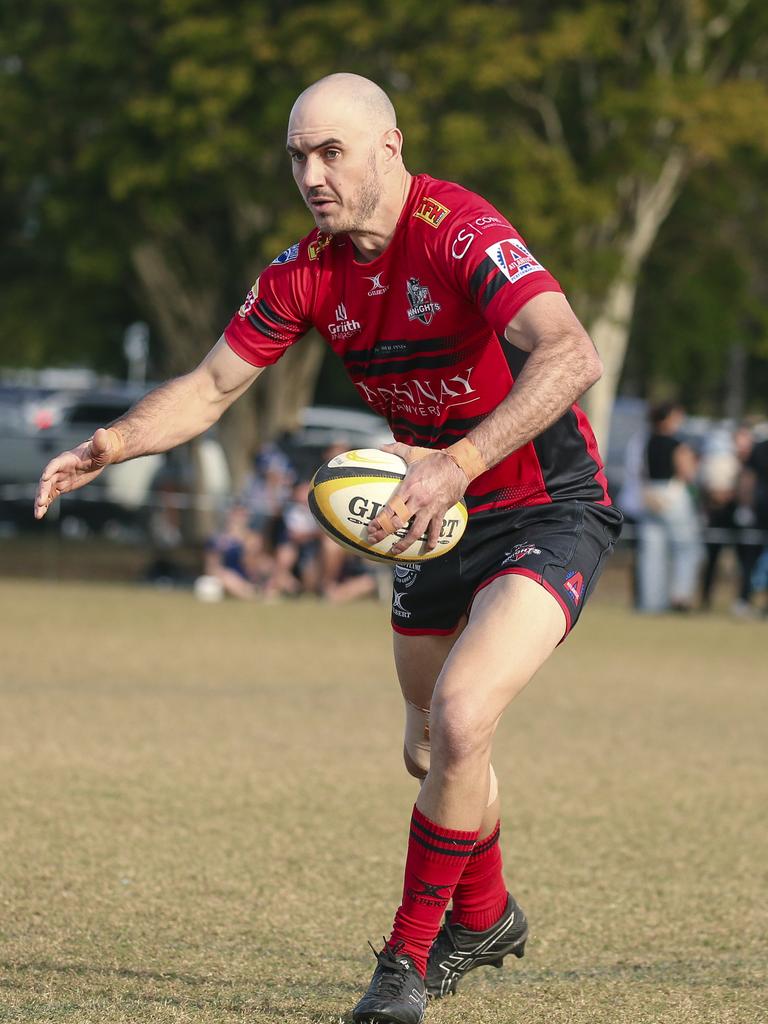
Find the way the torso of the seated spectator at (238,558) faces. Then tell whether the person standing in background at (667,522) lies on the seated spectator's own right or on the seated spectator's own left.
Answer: on the seated spectator's own left

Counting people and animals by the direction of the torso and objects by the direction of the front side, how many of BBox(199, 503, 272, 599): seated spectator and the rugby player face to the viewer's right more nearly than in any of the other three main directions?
0

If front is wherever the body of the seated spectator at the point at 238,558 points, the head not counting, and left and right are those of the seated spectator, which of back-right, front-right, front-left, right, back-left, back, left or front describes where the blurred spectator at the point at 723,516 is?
left

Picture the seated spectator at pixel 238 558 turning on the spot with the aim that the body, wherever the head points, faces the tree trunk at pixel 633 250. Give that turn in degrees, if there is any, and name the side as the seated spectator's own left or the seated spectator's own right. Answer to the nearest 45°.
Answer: approximately 135° to the seated spectator's own left

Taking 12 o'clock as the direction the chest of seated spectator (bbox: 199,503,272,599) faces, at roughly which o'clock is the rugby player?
The rugby player is roughly at 12 o'clock from the seated spectator.

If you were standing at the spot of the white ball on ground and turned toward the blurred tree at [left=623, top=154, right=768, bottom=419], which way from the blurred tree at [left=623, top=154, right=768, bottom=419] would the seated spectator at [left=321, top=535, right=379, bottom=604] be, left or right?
right

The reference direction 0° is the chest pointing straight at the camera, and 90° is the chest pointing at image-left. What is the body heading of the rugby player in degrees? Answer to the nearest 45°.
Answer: approximately 45°

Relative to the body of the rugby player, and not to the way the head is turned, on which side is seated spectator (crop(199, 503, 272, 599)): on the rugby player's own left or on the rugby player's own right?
on the rugby player's own right

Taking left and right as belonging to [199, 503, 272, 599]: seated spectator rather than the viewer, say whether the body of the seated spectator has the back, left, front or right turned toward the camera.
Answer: front

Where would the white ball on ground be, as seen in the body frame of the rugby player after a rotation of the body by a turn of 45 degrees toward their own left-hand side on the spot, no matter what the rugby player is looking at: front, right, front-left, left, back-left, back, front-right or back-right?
back

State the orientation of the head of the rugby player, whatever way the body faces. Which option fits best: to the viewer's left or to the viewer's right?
to the viewer's left
